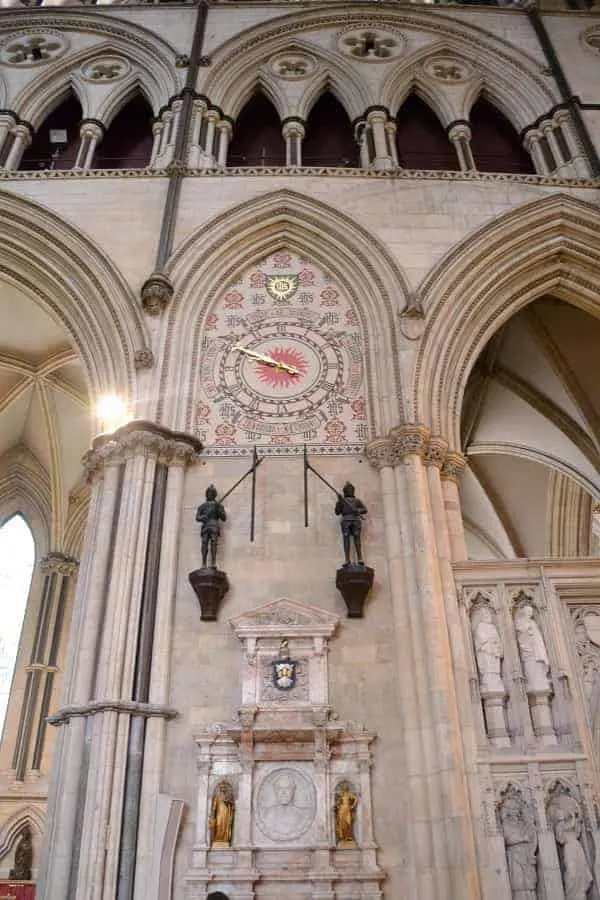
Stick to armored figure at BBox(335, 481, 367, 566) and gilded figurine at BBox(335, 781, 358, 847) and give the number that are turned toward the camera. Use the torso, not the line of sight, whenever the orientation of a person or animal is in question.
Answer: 2

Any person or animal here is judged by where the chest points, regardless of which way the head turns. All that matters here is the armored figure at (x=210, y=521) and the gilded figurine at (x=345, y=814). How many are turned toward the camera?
2

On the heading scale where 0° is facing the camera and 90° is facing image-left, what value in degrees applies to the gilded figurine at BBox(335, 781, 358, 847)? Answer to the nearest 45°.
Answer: approximately 0°

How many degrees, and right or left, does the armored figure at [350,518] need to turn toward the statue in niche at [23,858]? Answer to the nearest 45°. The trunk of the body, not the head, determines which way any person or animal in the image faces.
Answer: approximately 135° to its right

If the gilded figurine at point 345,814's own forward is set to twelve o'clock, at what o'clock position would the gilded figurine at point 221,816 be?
the gilded figurine at point 221,816 is roughly at 3 o'clock from the gilded figurine at point 345,814.

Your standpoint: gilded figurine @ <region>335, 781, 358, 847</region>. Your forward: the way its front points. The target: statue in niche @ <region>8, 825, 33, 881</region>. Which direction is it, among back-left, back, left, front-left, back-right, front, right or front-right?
back-right
